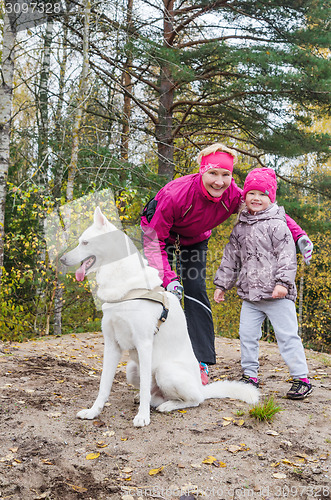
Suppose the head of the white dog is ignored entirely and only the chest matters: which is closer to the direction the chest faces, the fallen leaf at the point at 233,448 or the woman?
the fallen leaf

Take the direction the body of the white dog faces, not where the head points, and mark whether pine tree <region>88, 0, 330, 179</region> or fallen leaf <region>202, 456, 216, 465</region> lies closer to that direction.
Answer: the fallen leaf

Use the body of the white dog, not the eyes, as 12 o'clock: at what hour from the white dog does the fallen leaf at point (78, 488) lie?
The fallen leaf is roughly at 11 o'clock from the white dog.

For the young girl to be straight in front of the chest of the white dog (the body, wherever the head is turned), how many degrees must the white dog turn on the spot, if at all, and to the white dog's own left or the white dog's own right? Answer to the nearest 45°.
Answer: approximately 180°

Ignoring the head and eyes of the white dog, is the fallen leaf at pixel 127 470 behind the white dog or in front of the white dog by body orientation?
in front

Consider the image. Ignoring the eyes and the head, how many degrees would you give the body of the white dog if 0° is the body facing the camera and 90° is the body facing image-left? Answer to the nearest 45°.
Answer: approximately 45°

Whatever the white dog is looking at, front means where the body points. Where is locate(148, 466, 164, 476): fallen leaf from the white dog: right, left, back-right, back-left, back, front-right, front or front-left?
front-left

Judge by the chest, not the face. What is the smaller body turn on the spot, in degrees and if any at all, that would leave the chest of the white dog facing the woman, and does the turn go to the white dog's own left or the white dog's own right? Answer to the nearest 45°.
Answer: approximately 180°

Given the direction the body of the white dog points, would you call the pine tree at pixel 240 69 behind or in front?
behind

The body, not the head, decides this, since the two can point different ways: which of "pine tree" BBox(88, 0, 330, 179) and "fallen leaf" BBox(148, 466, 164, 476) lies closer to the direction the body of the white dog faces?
the fallen leaf

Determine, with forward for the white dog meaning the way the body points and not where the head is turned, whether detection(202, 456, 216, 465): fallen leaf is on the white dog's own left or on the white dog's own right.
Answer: on the white dog's own left

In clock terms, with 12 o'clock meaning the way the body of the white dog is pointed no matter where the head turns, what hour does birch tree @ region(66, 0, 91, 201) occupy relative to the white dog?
The birch tree is roughly at 4 o'clock from the white dog.
